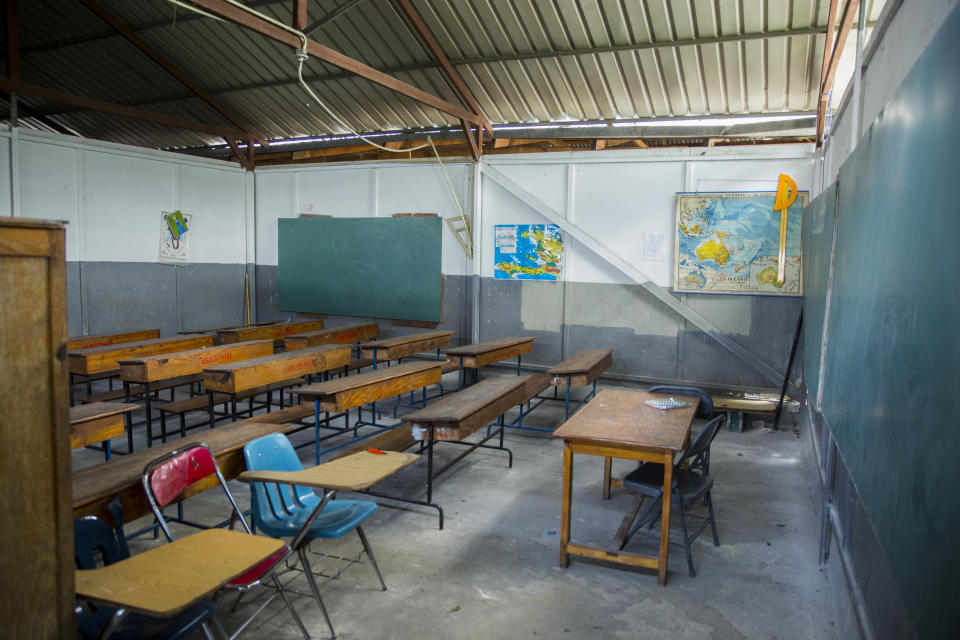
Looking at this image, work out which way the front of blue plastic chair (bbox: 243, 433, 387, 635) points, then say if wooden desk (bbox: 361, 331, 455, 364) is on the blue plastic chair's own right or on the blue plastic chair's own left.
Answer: on the blue plastic chair's own left

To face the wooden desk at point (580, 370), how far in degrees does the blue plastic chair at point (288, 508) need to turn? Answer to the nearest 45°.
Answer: approximately 90° to its left

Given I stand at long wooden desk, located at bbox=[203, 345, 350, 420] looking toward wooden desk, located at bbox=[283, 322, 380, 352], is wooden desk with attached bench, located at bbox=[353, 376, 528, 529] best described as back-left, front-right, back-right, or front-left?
back-right

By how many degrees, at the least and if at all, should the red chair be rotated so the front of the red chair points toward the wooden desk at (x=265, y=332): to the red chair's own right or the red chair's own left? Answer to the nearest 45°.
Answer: approximately 135° to the red chair's own left

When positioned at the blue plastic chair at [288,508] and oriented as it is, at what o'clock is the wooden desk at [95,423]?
The wooden desk is roughly at 6 o'clock from the blue plastic chair.

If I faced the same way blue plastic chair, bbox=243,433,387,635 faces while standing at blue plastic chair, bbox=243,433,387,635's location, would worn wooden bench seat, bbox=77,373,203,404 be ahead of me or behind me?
behind

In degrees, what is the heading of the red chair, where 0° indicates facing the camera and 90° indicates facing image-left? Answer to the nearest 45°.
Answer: approximately 315°

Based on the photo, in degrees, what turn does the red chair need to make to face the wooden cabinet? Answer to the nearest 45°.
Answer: approximately 45° to its right
